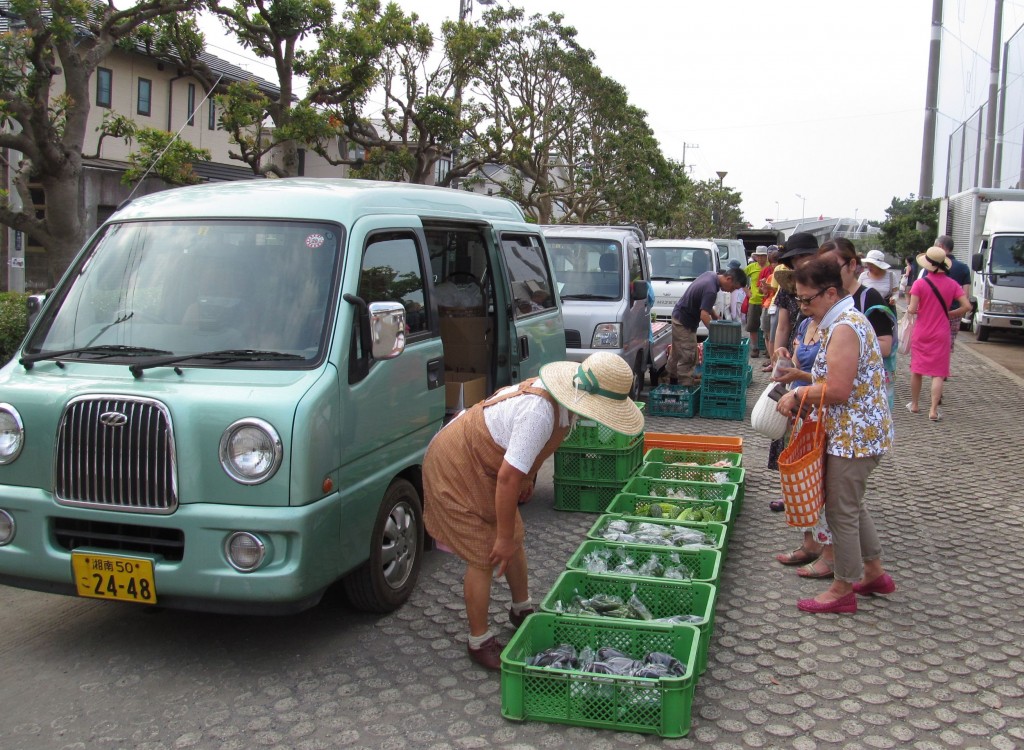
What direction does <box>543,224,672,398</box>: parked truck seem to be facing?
toward the camera

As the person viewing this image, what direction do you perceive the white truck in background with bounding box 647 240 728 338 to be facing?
facing the viewer

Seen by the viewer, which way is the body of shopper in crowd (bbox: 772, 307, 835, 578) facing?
to the viewer's left

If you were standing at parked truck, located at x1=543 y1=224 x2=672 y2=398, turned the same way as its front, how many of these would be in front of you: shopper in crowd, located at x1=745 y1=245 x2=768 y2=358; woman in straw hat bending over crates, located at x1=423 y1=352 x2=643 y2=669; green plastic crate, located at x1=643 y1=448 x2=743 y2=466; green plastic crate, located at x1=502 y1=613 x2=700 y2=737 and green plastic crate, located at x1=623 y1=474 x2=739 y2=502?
4

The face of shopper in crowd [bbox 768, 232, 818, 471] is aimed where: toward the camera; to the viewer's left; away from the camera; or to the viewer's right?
to the viewer's left

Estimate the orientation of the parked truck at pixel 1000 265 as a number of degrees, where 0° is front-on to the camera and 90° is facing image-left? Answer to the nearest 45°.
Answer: approximately 0°

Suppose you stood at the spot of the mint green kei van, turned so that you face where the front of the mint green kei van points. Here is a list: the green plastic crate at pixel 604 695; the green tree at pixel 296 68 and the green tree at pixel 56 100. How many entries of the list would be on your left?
1

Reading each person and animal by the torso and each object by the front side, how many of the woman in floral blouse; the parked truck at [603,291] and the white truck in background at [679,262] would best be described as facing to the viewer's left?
1

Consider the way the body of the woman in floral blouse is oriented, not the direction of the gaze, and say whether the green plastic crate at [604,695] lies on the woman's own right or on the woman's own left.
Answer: on the woman's own left

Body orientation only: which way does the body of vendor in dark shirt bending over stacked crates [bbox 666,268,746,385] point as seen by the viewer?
to the viewer's right

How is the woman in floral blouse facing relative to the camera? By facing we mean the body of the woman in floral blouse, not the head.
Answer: to the viewer's left

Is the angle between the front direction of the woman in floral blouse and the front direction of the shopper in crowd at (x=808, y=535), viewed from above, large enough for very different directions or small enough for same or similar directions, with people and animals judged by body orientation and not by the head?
same or similar directions

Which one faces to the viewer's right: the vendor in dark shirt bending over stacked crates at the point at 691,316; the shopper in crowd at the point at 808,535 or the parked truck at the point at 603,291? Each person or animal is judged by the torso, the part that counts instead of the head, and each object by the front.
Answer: the vendor in dark shirt bending over stacked crates at the point at 691,316

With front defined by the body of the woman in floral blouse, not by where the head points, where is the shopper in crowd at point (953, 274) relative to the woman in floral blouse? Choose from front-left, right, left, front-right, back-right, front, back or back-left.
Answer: right

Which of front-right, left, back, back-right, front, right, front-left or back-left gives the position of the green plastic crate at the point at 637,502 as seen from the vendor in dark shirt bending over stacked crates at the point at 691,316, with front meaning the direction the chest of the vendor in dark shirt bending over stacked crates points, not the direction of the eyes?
right

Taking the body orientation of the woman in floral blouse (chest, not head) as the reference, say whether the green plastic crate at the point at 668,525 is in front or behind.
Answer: in front

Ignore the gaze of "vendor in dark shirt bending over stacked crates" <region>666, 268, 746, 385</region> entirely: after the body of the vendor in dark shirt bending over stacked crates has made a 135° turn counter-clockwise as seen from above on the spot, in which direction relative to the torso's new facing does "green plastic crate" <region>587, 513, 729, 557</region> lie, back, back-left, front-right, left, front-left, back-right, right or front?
back-left

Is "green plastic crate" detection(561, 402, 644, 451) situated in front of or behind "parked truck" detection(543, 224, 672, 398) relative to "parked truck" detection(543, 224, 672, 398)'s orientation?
in front
